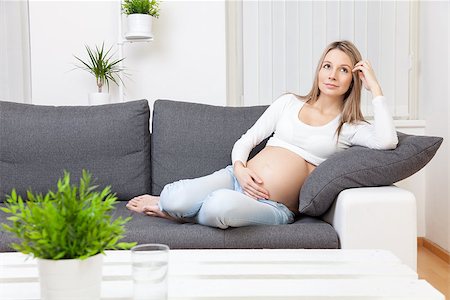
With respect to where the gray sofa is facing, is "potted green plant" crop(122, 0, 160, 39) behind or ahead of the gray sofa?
behind

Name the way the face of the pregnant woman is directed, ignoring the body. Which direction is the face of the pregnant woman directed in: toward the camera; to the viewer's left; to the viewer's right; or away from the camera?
toward the camera

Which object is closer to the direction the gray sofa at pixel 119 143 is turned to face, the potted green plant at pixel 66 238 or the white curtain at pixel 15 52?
the potted green plant

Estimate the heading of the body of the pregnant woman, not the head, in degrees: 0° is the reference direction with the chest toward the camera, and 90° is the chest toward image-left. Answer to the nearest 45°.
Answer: approximately 45°

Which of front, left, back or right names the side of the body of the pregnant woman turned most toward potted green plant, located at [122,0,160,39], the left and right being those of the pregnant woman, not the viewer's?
right

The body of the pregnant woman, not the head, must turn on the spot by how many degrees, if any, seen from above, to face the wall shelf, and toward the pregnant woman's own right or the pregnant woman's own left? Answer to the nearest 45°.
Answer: approximately 90° to the pregnant woman's own right

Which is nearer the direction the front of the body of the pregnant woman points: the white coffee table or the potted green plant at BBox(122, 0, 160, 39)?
the white coffee table

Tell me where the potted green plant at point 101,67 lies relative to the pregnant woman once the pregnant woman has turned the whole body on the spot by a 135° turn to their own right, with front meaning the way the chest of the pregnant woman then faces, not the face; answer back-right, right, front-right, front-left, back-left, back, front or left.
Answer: front-left

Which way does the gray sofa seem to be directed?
toward the camera

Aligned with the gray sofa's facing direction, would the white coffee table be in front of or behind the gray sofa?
in front

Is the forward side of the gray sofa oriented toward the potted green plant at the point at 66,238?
yes
